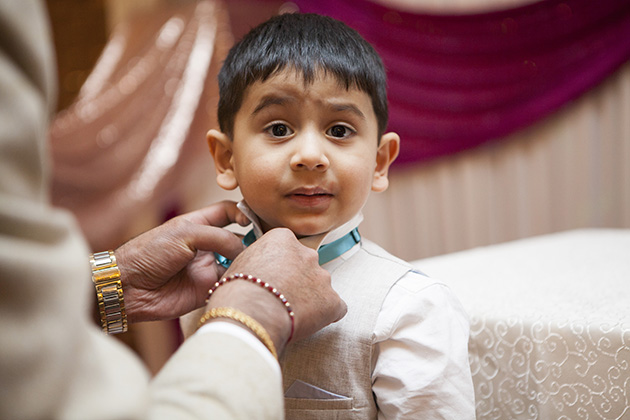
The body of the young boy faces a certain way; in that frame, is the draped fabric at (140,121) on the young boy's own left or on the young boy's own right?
on the young boy's own right

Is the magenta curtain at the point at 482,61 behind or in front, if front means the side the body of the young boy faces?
behind

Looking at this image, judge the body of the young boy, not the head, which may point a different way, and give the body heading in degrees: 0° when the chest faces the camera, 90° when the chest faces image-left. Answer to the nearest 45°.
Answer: approximately 45°
